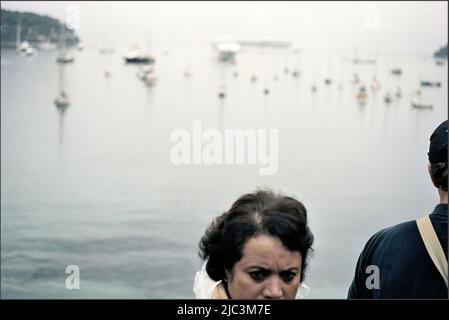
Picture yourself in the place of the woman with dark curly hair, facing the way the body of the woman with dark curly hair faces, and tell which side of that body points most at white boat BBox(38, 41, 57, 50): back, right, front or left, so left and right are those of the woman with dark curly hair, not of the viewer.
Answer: back

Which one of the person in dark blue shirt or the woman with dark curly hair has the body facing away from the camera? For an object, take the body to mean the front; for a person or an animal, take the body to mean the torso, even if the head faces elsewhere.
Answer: the person in dark blue shirt

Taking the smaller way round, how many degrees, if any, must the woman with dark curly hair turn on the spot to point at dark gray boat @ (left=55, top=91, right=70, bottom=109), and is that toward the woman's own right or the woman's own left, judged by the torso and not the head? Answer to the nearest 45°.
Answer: approximately 135° to the woman's own left

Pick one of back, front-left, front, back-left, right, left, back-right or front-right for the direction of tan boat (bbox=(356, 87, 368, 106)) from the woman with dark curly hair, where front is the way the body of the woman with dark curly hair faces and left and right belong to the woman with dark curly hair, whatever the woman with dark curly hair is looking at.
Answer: back-left

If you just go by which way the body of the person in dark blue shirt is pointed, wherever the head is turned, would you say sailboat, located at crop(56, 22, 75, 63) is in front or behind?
in front

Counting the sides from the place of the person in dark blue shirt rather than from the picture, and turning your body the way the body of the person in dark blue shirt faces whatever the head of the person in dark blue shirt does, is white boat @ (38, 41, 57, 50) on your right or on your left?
on your left

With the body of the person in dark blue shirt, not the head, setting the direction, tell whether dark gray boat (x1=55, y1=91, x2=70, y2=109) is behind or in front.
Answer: in front

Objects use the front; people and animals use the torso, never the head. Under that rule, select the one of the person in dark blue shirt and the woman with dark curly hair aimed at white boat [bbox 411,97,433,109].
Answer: the person in dark blue shirt

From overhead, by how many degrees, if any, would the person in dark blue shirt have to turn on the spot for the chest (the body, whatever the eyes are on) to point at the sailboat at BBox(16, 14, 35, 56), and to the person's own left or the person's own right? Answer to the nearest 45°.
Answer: approximately 45° to the person's own left

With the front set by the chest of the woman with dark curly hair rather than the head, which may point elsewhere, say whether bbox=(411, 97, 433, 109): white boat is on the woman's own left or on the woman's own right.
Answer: on the woman's own left

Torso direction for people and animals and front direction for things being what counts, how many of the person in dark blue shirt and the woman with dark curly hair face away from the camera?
1

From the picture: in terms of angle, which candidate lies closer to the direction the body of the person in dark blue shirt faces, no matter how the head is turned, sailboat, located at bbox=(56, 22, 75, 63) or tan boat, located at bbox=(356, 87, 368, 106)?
the tan boat

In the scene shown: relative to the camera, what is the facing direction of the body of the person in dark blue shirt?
away from the camera
